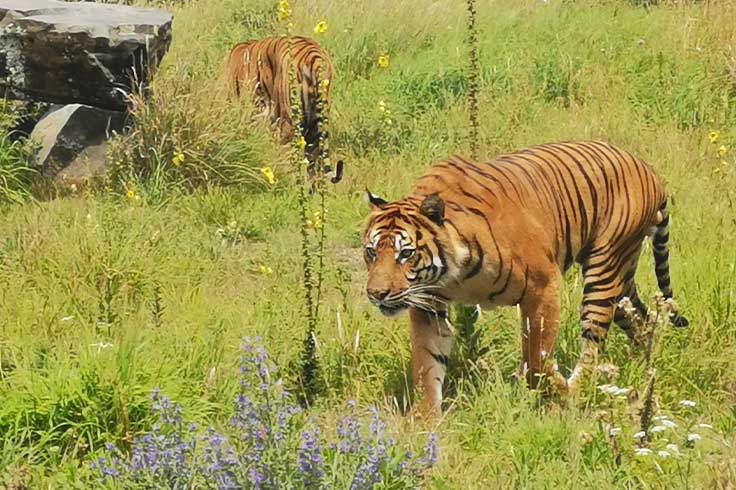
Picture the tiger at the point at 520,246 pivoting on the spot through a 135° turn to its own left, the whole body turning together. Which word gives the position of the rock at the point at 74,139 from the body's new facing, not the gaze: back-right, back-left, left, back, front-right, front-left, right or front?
back-left

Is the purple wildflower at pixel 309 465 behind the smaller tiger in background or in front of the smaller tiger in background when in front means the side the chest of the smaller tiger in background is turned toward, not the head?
behind

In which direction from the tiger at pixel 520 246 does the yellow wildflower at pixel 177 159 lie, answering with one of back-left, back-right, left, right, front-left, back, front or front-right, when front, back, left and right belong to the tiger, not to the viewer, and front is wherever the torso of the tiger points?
right

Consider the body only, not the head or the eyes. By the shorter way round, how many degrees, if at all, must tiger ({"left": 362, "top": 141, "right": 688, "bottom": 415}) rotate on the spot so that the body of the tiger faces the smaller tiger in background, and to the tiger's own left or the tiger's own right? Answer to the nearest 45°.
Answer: approximately 90° to the tiger's own right

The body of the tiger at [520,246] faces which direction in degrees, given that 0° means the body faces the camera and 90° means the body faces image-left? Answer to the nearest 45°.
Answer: approximately 45°

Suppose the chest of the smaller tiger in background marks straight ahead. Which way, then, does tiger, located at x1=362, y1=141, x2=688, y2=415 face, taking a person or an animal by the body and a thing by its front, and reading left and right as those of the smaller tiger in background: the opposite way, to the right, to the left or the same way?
to the left

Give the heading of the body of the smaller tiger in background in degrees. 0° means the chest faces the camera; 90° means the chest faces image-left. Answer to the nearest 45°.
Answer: approximately 135°

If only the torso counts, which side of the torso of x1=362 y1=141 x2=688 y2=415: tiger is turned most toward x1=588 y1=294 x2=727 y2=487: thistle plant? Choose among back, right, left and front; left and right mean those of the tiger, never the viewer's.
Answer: left

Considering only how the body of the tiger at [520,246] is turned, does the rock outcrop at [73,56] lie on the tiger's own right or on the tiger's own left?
on the tiger's own right
